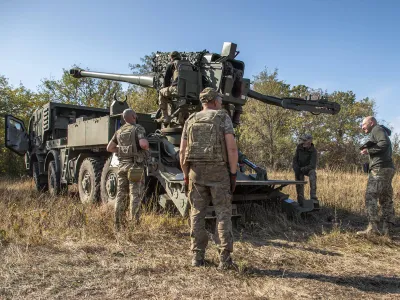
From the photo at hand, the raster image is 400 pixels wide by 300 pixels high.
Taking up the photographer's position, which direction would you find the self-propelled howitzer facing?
facing away from the viewer and to the left of the viewer

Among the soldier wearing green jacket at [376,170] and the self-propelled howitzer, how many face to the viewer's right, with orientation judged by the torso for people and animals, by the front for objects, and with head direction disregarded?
0

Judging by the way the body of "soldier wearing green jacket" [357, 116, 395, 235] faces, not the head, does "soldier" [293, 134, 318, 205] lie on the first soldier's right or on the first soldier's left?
on the first soldier's right

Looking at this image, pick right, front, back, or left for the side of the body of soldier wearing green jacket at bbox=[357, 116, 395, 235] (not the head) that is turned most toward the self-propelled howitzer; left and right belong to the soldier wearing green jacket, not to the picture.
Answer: front

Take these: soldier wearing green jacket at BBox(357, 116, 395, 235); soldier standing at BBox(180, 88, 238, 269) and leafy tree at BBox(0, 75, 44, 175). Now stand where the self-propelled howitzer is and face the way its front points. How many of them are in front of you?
1

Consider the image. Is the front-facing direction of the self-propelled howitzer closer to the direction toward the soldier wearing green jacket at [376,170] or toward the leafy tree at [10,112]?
the leafy tree

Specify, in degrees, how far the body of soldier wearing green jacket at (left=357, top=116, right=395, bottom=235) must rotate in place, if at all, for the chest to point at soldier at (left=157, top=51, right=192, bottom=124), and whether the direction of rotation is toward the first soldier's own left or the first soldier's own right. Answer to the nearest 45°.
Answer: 0° — they already face them

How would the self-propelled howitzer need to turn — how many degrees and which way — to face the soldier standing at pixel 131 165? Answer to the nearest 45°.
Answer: approximately 90° to its left

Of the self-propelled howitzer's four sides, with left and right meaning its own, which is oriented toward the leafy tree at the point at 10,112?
front

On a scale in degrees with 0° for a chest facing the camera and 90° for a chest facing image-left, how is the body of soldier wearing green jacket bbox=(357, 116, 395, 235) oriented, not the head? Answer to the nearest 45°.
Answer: approximately 90°
